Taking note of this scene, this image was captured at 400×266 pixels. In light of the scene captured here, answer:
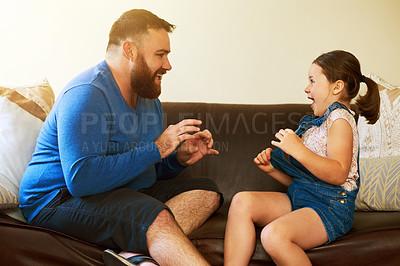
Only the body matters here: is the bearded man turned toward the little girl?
yes

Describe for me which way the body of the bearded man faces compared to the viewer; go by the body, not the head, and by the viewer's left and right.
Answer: facing to the right of the viewer

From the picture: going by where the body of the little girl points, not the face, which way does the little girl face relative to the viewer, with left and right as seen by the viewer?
facing to the left of the viewer

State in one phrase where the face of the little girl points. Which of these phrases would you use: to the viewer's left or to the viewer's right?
to the viewer's left

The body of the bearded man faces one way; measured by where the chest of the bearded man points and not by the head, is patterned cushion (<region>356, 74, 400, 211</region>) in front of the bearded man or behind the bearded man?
in front

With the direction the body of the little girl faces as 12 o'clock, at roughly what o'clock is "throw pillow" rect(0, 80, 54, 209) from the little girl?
The throw pillow is roughly at 12 o'clock from the little girl.

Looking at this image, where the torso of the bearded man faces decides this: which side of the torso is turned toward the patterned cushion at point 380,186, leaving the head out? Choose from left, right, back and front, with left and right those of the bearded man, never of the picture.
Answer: front

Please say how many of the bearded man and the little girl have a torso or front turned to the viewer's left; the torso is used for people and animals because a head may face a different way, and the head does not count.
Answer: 1

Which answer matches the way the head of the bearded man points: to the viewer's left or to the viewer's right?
to the viewer's right

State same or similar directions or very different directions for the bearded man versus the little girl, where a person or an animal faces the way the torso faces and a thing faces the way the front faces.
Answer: very different directions

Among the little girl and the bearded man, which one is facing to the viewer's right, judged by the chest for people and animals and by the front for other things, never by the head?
the bearded man
